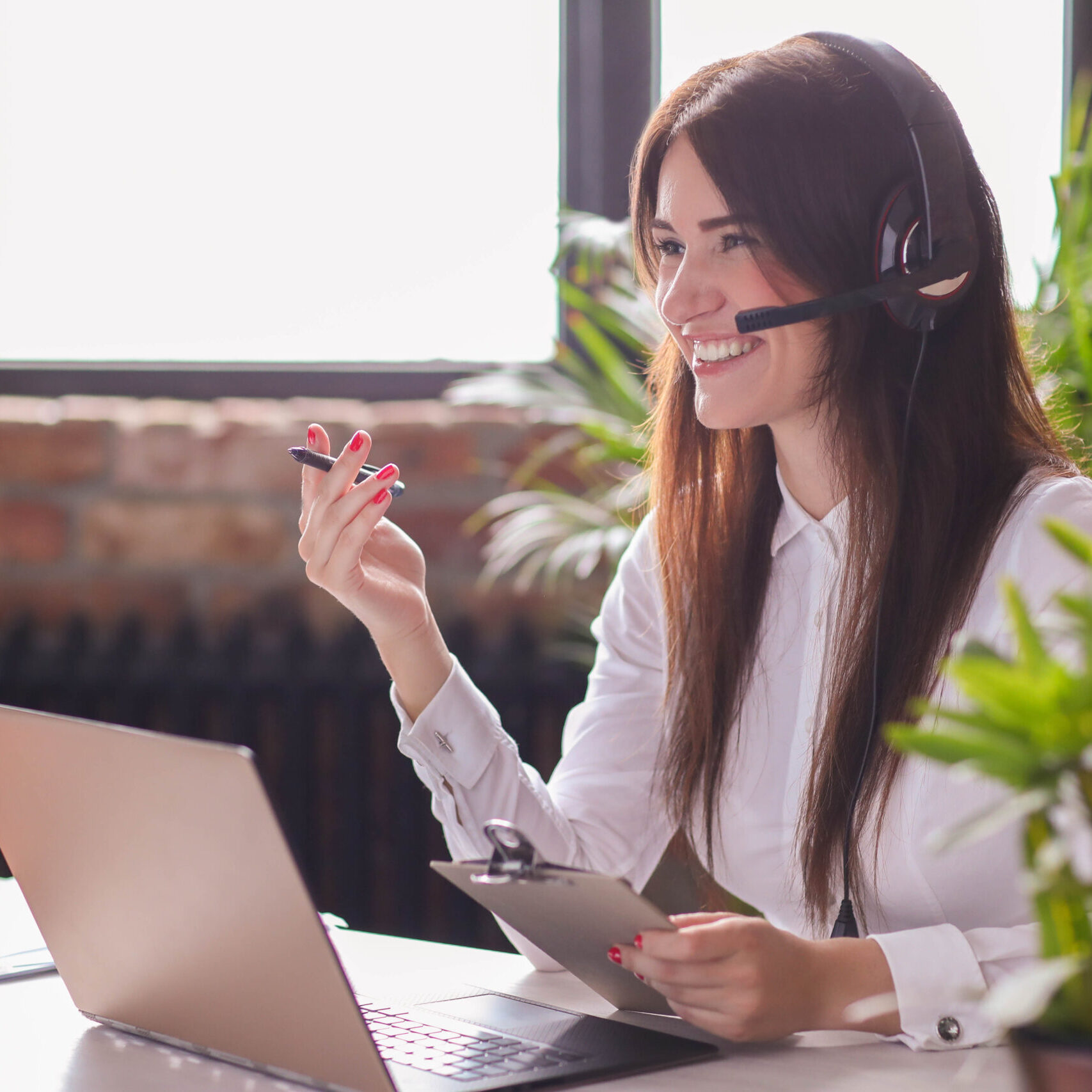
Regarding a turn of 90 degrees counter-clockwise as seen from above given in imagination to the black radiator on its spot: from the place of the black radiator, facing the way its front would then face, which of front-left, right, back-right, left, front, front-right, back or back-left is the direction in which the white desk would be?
right

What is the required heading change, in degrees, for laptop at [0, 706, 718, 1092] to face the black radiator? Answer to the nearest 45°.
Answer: approximately 45° to its left

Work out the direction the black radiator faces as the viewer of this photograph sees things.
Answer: facing the viewer

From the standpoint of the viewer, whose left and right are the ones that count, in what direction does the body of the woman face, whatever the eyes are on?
facing the viewer and to the left of the viewer

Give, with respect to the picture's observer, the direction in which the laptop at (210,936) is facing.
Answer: facing away from the viewer and to the right of the viewer

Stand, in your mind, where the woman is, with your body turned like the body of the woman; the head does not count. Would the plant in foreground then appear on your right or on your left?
on your left

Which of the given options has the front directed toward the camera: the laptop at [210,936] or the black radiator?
the black radiator

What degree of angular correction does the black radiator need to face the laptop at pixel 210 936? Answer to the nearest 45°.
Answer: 0° — it already faces it

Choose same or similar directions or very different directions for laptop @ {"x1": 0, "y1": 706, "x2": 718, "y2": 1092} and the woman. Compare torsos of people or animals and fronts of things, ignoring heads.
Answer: very different directions

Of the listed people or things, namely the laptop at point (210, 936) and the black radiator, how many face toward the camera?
1
